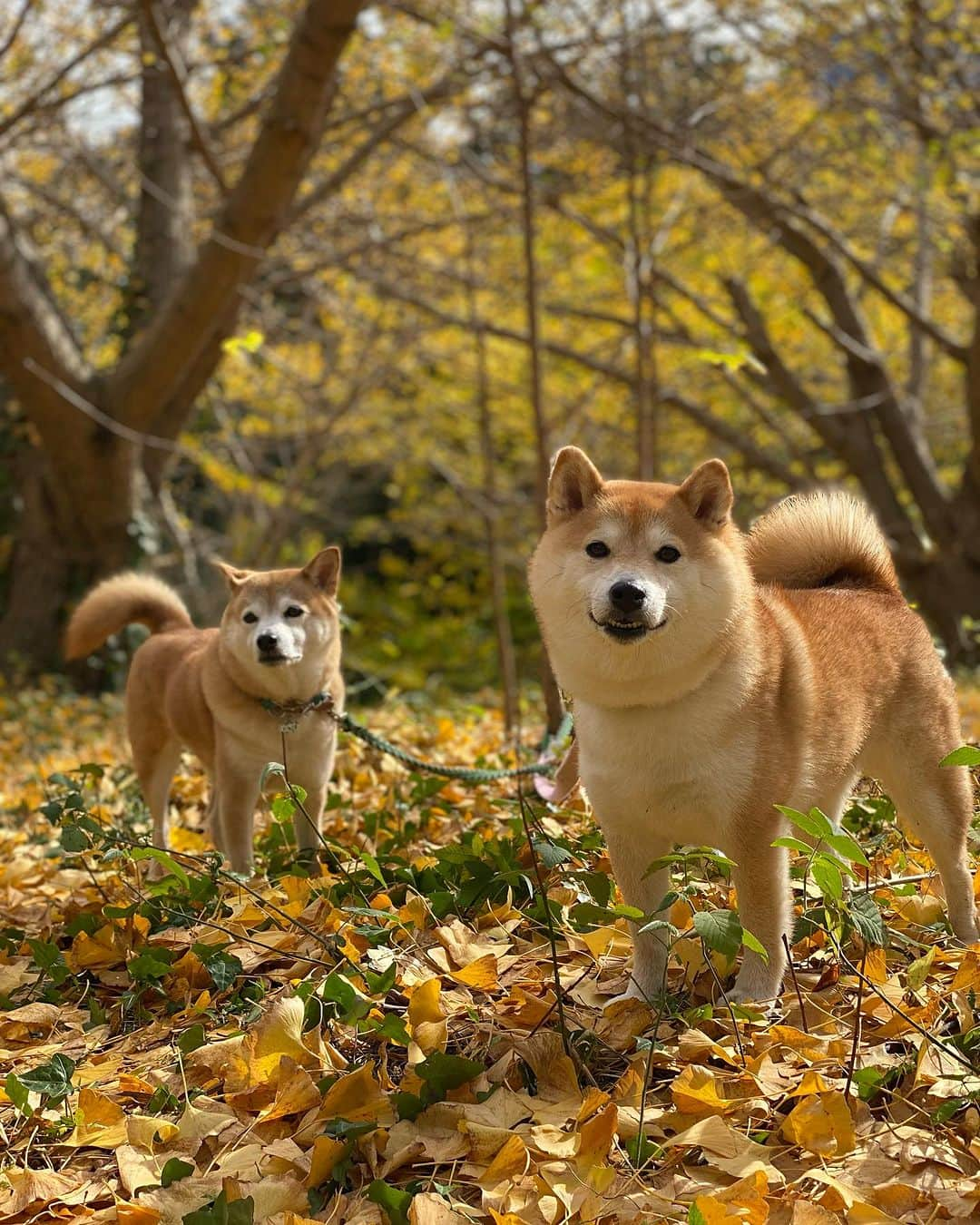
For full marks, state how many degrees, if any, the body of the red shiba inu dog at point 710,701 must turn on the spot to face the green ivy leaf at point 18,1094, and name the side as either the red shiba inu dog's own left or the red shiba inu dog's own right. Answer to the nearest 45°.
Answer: approximately 45° to the red shiba inu dog's own right

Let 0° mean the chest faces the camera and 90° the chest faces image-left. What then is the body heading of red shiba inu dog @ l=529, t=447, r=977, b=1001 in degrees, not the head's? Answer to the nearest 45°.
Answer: approximately 45°

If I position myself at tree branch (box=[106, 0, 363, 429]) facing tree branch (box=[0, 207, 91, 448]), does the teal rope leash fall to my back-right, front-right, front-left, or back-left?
back-left

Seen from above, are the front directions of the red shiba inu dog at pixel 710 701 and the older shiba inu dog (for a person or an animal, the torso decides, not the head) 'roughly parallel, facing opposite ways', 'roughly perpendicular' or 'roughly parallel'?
roughly perpendicular

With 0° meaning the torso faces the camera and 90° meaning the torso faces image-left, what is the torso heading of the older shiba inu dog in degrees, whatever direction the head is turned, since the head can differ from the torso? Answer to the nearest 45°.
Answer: approximately 315°
